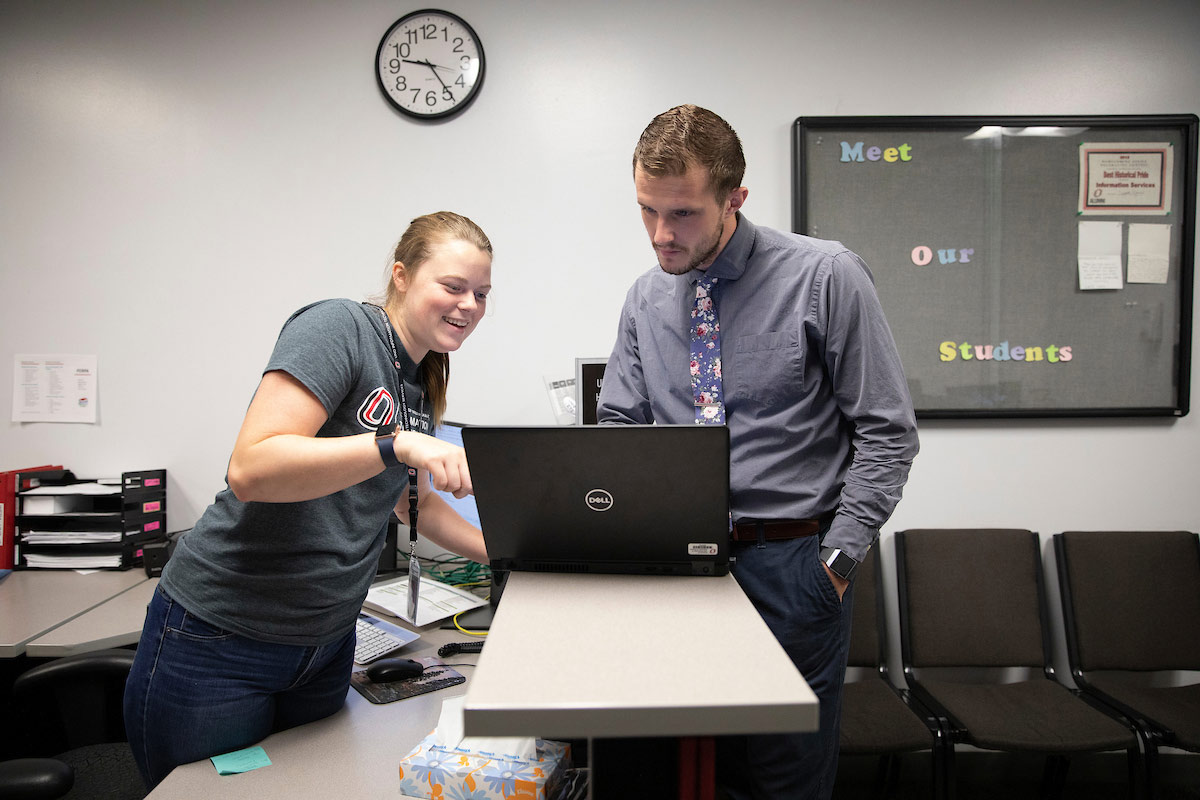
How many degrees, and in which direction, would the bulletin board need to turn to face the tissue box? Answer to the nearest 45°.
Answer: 0° — it already faces it

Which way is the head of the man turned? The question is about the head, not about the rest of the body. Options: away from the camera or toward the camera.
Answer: toward the camera

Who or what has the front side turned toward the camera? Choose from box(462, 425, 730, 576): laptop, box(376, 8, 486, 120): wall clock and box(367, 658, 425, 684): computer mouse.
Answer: the wall clock

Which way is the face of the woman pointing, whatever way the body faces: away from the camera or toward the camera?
toward the camera

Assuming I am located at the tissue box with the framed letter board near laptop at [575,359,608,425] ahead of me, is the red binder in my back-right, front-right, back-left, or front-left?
front-left

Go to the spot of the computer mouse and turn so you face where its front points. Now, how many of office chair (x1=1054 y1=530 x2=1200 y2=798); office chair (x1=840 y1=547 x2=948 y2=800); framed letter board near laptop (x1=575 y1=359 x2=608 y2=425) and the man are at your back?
0

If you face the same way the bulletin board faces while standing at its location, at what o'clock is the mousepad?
The mousepad is roughly at 1 o'clock from the bulletin board.

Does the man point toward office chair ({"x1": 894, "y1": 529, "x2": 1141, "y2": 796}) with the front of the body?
no

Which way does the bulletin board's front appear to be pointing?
toward the camera

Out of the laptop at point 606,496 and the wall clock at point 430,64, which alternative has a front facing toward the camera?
the wall clock

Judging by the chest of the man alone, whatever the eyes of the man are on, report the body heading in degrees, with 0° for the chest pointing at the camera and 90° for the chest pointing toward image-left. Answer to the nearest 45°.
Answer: approximately 45°

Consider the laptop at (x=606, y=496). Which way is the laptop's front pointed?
away from the camera

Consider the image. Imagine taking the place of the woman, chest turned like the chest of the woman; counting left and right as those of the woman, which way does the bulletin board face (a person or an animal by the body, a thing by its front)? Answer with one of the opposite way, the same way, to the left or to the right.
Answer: to the right

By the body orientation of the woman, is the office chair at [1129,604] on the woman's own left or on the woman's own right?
on the woman's own left

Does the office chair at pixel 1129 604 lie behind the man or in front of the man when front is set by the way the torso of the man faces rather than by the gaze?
behind

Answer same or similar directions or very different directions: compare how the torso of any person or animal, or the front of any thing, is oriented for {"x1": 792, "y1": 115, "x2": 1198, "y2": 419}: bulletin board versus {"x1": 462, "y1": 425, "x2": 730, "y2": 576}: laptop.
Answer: very different directions

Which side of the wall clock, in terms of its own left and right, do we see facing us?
front
